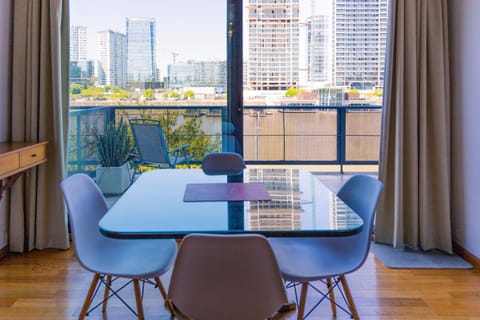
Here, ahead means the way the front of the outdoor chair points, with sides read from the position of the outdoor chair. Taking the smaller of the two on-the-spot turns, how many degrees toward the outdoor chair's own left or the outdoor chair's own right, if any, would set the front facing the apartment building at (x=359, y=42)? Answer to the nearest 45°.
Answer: approximately 45° to the outdoor chair's own right

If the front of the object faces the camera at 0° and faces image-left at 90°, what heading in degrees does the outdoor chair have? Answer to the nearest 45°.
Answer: approximately 225°

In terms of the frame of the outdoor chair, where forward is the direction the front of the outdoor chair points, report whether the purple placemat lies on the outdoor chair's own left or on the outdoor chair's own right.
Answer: on the outdoor chair's own right
